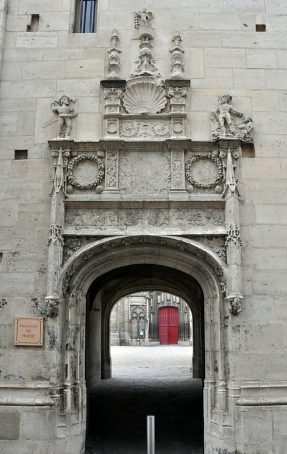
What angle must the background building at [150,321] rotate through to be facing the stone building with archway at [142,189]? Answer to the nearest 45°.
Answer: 0° — it already faces it

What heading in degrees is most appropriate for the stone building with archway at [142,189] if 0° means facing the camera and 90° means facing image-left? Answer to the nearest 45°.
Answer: approximately 0°

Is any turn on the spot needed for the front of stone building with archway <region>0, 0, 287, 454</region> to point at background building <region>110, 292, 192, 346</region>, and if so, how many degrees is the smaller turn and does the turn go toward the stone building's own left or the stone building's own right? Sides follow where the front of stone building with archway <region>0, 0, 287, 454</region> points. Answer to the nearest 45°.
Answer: approximately 180°

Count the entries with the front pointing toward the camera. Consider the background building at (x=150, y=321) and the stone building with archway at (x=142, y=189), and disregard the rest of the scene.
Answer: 2
